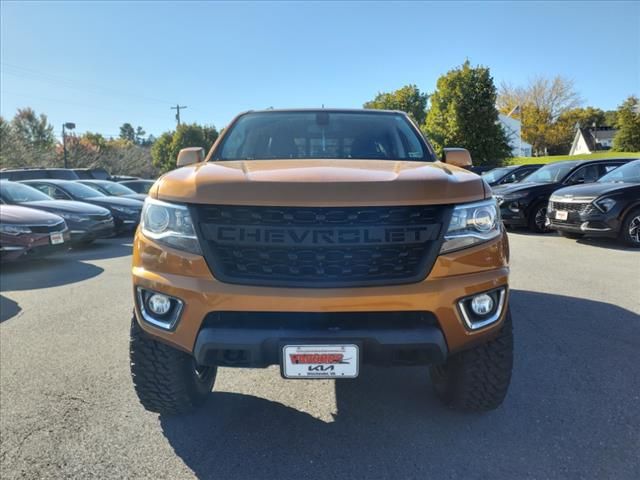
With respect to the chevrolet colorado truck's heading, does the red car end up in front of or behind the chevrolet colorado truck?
behind

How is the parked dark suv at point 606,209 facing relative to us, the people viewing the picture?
facing the viewer and to the left of the viewer

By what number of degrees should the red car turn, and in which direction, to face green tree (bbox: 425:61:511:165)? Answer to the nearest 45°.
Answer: approximately 90° to its left

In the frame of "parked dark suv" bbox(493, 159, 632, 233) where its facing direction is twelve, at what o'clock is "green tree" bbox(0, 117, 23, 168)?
The green tree is roughly at 2 o'clock from the parked dark suv.

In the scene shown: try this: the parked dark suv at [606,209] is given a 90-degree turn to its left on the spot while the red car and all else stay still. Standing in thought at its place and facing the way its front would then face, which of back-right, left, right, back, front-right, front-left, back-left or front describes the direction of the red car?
right

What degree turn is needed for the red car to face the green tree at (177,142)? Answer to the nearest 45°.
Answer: approximately 135° to its left

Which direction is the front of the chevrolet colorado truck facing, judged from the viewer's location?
facing the viewer

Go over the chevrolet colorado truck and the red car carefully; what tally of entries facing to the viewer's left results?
0

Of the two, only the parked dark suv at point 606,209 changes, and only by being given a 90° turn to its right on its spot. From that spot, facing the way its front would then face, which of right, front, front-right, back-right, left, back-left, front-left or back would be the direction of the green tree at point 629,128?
front-right

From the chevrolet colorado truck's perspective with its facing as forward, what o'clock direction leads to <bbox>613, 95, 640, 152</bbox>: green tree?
The green tree is roughly at 7 o'clock from the chevrolet colorado truck.

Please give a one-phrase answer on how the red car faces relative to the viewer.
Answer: facing the viewer and to the right of the viewer

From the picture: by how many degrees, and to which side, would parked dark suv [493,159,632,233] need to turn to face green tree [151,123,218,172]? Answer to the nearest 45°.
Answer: approximately 90° to its right
